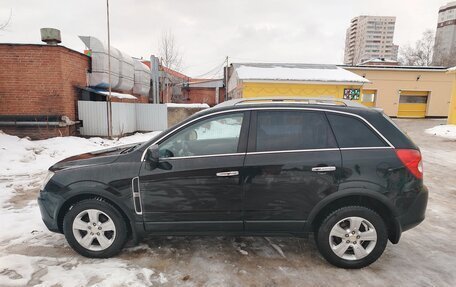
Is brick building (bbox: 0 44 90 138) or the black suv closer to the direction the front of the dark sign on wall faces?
the black suv

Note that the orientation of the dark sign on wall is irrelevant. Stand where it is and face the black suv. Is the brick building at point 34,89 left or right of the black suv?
right

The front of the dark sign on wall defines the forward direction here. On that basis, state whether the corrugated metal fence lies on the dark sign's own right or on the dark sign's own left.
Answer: on the dark sign's own right

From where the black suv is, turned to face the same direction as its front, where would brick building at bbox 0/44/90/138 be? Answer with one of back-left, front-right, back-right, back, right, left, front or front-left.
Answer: front-right

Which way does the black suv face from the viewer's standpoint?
to the viewer's left

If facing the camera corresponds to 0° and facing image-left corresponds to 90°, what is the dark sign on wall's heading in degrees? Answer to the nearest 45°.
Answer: approximately 0°

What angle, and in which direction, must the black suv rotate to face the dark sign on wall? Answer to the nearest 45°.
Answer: approximately 135° to its right

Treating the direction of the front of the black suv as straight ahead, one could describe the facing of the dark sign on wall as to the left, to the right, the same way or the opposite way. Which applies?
to the left

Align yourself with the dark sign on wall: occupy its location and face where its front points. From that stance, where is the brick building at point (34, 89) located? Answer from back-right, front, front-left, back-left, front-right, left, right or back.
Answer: front-right

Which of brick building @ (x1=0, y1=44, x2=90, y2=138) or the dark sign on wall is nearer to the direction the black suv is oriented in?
the brick building

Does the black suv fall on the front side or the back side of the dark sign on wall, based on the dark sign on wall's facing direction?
on the front side

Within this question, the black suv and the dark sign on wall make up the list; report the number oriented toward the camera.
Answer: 1

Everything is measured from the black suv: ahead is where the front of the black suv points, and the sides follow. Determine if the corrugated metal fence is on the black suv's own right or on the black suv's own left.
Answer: on the black suv's own right
